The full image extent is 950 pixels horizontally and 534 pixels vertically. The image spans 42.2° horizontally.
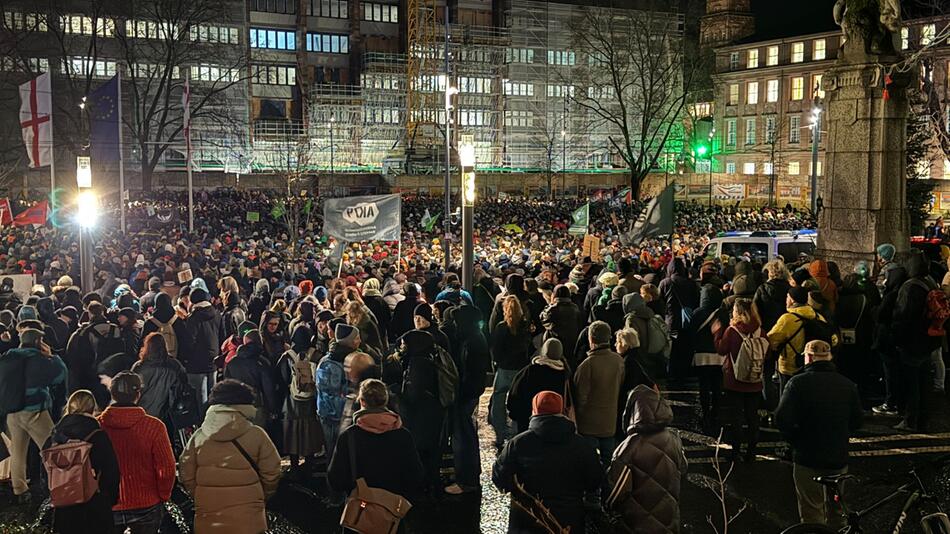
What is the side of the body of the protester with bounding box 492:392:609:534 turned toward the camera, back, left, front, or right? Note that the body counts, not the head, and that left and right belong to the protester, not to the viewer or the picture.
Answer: back

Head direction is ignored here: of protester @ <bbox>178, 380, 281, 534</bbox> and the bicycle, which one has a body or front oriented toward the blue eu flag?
the protester

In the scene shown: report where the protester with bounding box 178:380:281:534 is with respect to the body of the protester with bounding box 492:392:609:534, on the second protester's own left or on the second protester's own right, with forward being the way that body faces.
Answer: on the second protester's own left

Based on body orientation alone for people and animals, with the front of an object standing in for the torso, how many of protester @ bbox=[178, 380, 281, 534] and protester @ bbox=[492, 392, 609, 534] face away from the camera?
2

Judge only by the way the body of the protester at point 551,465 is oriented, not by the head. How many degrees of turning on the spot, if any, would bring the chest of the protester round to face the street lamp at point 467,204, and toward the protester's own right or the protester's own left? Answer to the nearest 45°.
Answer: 0° — they already face it

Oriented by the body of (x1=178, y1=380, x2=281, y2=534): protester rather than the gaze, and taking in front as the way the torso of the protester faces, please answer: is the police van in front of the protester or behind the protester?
in front

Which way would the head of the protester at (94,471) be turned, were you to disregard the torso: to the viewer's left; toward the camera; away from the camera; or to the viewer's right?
away from the camera

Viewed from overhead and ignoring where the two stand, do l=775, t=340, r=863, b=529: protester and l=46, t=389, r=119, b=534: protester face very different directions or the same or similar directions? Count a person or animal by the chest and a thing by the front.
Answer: same or similar directions

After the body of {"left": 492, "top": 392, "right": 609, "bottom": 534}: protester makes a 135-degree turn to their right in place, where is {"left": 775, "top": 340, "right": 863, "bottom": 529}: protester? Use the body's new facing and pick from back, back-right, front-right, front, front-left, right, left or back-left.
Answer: left

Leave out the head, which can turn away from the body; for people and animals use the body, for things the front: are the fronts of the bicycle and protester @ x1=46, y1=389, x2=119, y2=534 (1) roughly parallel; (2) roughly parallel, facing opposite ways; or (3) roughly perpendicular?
roughly perpendicular

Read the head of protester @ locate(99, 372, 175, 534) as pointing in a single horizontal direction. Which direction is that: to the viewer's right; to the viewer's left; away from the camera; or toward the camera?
away from the camera

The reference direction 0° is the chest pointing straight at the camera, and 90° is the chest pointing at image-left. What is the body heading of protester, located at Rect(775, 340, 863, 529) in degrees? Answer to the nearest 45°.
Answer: approximately 180°
